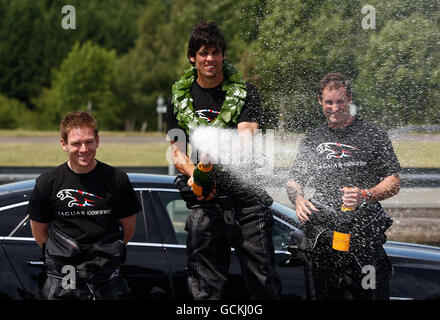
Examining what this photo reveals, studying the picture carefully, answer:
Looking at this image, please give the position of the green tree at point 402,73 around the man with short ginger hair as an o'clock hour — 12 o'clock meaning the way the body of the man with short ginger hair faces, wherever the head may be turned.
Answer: The green tree is roughly at 8 o'clock from the man with short ginger hair.

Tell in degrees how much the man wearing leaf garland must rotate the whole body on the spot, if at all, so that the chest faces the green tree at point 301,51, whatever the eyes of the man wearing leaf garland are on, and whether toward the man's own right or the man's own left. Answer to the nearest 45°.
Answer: approximately 180°

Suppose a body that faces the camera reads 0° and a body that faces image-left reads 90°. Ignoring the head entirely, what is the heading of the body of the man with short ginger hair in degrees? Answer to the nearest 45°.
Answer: approximately 0°

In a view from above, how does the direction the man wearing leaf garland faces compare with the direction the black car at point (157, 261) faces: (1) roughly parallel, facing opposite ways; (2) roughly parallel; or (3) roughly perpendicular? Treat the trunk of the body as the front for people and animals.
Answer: roughly perpendicular
